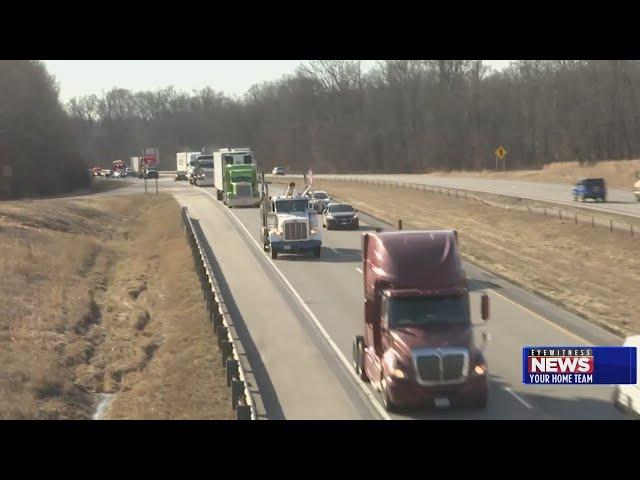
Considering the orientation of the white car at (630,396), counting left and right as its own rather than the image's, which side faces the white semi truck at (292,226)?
back

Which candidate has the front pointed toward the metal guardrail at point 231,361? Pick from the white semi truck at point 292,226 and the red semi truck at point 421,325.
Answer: the white semi truck

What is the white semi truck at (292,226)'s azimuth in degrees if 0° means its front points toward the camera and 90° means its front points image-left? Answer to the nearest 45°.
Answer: approximately 0°

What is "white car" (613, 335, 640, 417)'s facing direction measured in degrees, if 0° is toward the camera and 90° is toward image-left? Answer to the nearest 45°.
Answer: approximately 315°

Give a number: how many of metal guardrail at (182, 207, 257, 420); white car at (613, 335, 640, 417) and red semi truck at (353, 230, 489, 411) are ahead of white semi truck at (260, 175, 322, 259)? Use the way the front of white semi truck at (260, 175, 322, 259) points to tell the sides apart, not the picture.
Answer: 3

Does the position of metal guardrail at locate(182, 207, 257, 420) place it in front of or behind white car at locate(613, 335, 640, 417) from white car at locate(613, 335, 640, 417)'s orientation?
behind

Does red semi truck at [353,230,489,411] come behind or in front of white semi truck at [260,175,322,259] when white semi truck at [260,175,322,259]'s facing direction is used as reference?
in front

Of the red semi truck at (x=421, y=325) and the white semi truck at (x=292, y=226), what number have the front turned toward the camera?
2

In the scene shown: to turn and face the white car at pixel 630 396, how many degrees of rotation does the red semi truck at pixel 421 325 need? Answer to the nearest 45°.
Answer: approximately 90° to its left

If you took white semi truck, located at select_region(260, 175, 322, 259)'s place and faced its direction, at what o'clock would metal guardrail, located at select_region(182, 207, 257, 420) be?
The metal guardrail is roughly at 12 o'clock from the white semi truck.

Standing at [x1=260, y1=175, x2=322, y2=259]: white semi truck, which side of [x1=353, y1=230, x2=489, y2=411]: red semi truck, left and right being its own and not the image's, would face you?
back
